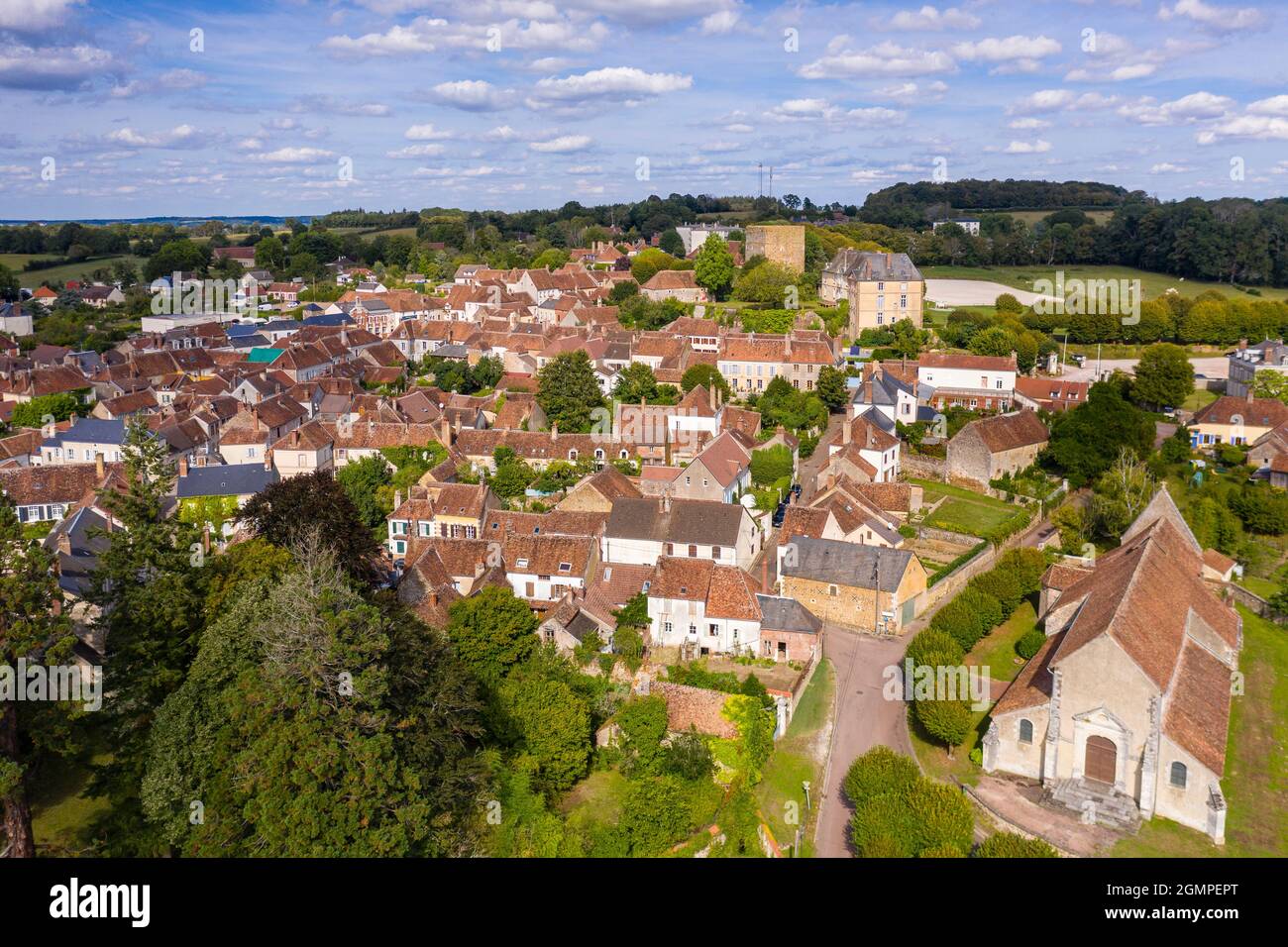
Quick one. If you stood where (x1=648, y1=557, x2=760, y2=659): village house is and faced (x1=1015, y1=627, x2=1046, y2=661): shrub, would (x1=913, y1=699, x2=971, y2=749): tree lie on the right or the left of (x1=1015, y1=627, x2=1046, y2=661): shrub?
right

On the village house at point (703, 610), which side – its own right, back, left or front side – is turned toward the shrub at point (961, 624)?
left

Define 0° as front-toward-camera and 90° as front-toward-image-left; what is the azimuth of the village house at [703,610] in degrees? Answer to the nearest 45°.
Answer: approximately 0°

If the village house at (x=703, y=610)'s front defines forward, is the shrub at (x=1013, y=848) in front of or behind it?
in front

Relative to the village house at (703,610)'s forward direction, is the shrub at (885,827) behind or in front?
in front

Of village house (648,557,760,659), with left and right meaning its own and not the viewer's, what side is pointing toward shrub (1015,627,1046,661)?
left

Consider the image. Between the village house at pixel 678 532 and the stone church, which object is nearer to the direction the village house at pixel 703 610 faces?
the stone church

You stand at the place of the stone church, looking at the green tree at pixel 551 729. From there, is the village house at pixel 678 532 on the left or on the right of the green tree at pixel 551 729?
right
